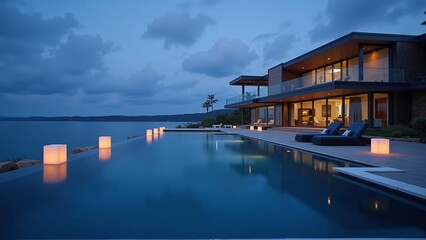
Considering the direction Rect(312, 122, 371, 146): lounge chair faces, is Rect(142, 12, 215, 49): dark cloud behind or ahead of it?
ahead

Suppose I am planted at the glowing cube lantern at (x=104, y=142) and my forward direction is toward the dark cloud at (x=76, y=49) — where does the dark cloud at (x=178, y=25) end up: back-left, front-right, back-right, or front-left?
front-right

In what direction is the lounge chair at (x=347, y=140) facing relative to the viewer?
to the viewer's left

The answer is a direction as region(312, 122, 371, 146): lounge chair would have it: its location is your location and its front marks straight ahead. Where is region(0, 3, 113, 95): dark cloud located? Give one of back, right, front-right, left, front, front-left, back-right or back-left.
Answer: front

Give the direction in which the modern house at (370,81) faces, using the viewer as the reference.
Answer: facing the viewer and to the left of the viewer

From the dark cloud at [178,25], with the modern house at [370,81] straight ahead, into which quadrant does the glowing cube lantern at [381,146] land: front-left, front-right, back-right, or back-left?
front-right

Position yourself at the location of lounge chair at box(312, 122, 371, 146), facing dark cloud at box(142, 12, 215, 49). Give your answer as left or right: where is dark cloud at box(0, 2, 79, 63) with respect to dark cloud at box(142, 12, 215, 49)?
left

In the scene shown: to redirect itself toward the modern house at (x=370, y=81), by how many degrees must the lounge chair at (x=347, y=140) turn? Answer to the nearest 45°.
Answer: approximately 90° to its right

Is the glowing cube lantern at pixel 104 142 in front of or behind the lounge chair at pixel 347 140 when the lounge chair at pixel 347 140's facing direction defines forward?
in front

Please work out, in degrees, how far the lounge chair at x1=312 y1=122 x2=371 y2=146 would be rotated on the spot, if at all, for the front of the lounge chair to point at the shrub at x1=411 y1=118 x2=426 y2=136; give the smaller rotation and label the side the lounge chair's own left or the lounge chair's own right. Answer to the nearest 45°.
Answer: approximately 135° to the lounge chair's own right

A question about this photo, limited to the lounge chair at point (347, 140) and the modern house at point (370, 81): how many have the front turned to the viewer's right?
0
